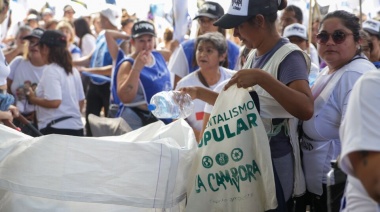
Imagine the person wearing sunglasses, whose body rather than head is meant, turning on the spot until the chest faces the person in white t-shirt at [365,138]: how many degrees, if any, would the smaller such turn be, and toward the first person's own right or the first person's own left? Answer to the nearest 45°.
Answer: approximately 45° to the first person's own left

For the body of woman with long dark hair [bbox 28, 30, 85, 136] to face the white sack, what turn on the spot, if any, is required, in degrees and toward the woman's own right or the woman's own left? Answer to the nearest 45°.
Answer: approximately 135° to the woman's own left

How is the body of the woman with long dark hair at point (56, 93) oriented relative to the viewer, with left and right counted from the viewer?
facing away from the viewer and to the left of the viewer

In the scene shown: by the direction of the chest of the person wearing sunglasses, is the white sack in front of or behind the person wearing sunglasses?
in front
